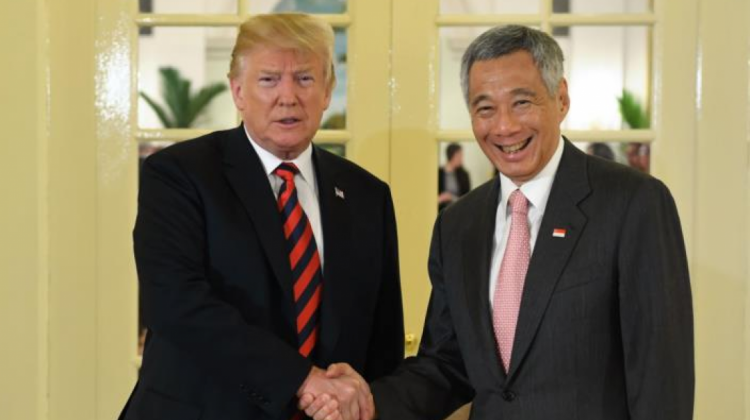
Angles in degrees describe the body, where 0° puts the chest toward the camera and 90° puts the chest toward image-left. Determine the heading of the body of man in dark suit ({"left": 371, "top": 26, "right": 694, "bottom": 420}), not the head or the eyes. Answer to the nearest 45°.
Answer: approximately 45°

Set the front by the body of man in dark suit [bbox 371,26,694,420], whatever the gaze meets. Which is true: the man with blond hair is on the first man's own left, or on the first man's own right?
on the first man's own right
